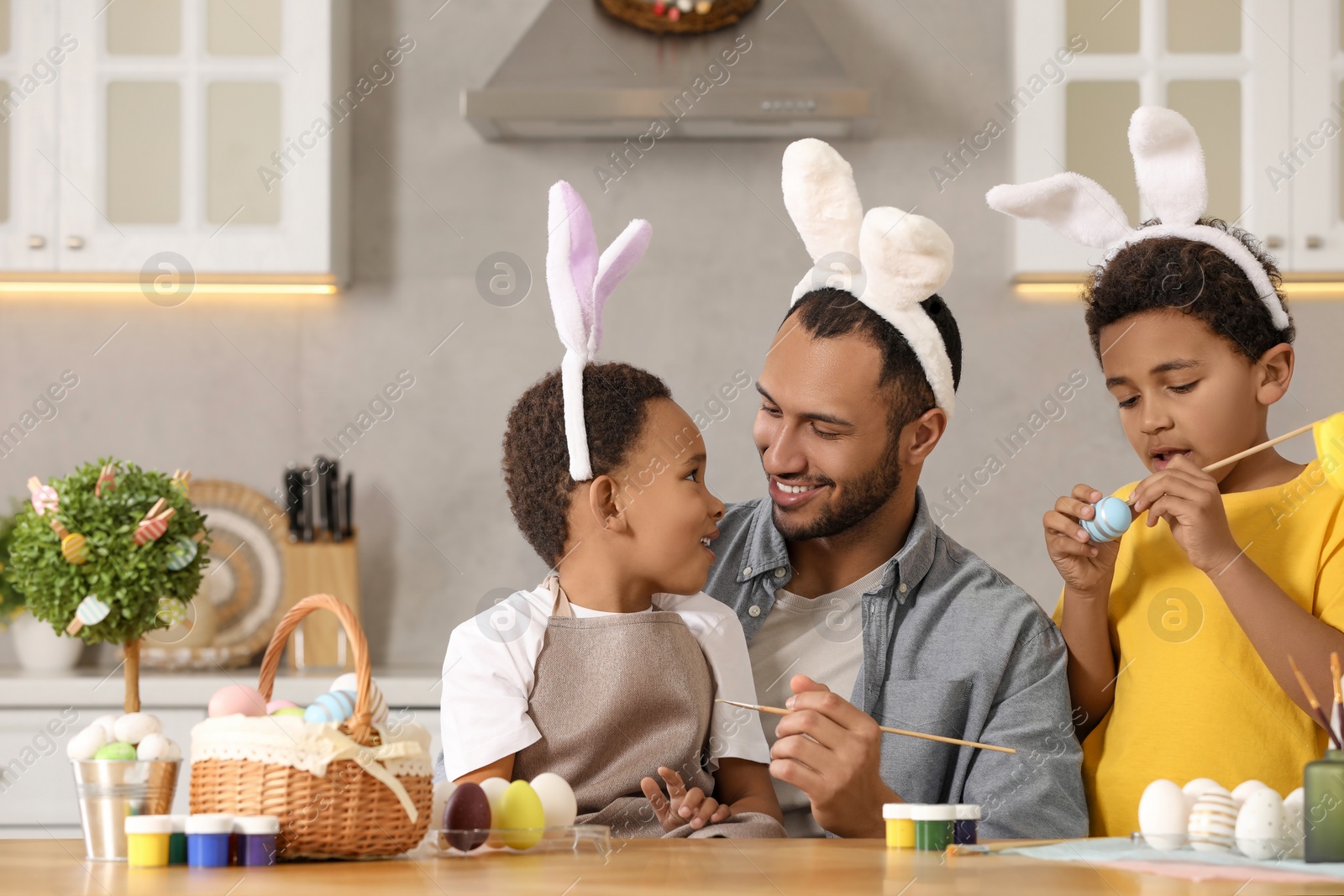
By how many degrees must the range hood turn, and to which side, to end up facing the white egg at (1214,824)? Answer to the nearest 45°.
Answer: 0° — it already faces it

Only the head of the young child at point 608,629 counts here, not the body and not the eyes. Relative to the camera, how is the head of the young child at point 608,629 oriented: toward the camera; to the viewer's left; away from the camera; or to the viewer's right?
to the viewer's right

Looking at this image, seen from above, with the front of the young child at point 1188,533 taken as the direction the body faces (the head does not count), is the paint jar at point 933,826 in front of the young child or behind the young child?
in front

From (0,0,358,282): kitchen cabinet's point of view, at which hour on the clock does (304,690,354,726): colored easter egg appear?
The colored easter egg is roughly at 12 o'clock from the kitchen cabinet.

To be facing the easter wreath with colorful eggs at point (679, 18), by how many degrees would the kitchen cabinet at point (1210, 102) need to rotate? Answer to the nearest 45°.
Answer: approximately 90° to its right

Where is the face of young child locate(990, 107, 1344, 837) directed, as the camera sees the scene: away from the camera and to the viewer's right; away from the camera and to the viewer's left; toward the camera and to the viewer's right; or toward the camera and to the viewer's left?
toward the camera and to the viewer's left

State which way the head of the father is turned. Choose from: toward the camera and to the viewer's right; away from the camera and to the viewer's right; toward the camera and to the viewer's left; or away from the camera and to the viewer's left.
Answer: toward the camera and to the viewer's left

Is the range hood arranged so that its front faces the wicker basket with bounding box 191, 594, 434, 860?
yes

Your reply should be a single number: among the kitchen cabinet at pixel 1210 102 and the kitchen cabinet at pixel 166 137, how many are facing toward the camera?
2

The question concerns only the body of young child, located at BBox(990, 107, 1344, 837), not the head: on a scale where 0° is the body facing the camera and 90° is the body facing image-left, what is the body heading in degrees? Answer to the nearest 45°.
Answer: approximately 45°
